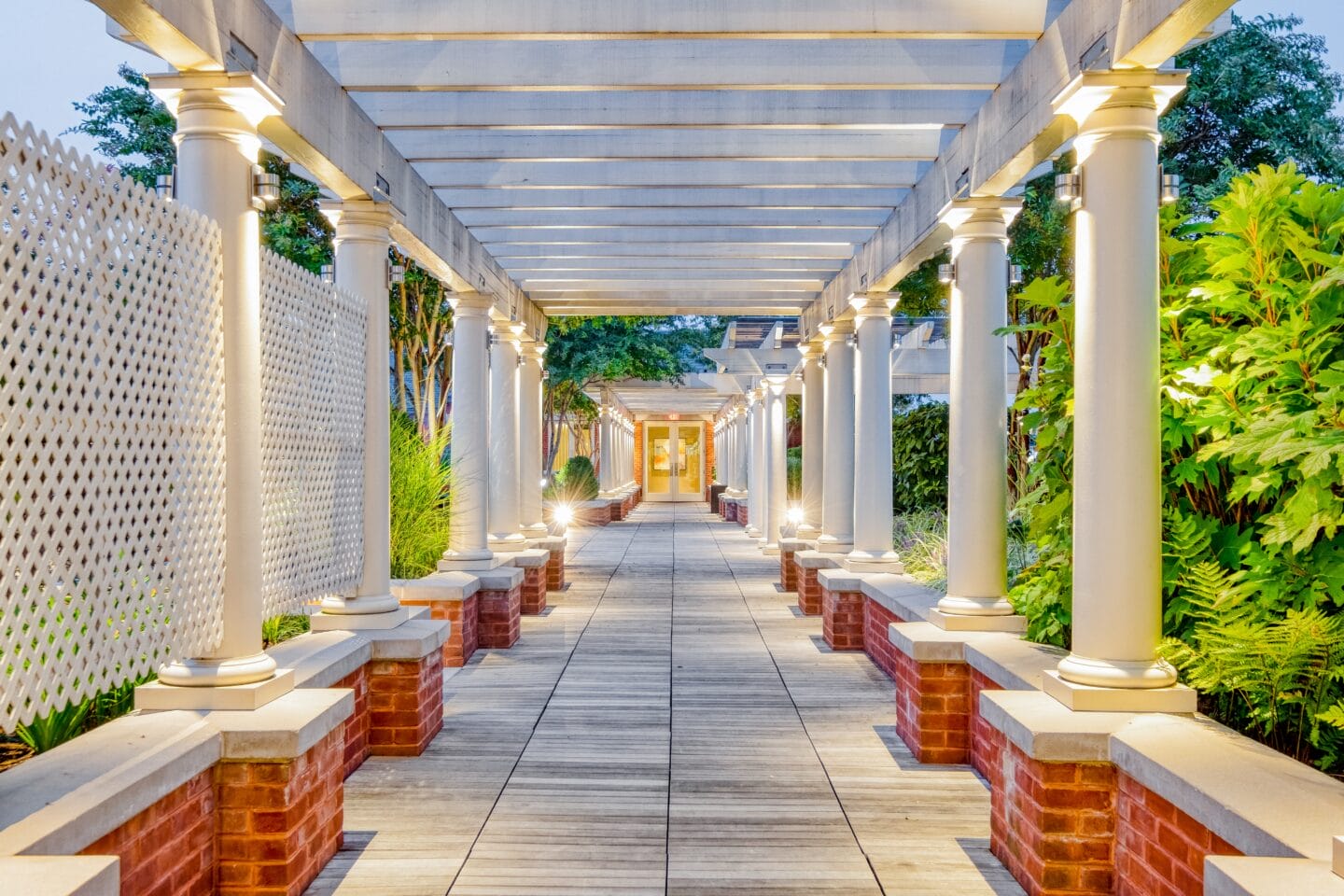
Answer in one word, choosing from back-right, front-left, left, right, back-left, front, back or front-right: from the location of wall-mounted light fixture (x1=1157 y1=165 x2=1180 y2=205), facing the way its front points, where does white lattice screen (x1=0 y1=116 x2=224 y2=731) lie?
back-right

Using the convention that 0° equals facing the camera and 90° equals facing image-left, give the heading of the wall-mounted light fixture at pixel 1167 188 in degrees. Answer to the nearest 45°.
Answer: approximately 270°

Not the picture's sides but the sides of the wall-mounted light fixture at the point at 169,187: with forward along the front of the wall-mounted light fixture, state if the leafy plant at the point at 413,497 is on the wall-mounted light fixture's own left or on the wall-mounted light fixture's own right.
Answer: on the wall-mounted light fixture's own right

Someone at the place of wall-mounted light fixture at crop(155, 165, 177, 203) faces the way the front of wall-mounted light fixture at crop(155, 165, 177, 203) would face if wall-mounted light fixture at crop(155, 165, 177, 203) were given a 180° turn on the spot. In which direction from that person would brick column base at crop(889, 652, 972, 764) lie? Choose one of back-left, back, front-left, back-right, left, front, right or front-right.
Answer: front

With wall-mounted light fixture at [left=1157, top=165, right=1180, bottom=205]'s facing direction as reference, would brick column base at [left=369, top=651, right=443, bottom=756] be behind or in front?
behind

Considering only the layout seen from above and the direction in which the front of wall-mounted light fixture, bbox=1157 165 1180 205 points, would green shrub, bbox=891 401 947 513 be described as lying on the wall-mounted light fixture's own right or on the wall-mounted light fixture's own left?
on the wall-mounted light fixture's own left

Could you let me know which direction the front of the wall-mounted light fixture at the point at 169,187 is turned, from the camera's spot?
facing to the left of the viewer

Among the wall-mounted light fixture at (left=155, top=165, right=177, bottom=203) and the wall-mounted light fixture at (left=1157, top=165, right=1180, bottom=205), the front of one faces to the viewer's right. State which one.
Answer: the wall-mounted light fixture at (left=1157, top=165, right=1180, bottom=205)

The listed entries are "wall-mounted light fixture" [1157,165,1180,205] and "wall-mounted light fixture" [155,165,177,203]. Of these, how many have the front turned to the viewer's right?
1

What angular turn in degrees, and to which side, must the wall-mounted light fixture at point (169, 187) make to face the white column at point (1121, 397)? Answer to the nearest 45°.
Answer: approximately 135° to its left
